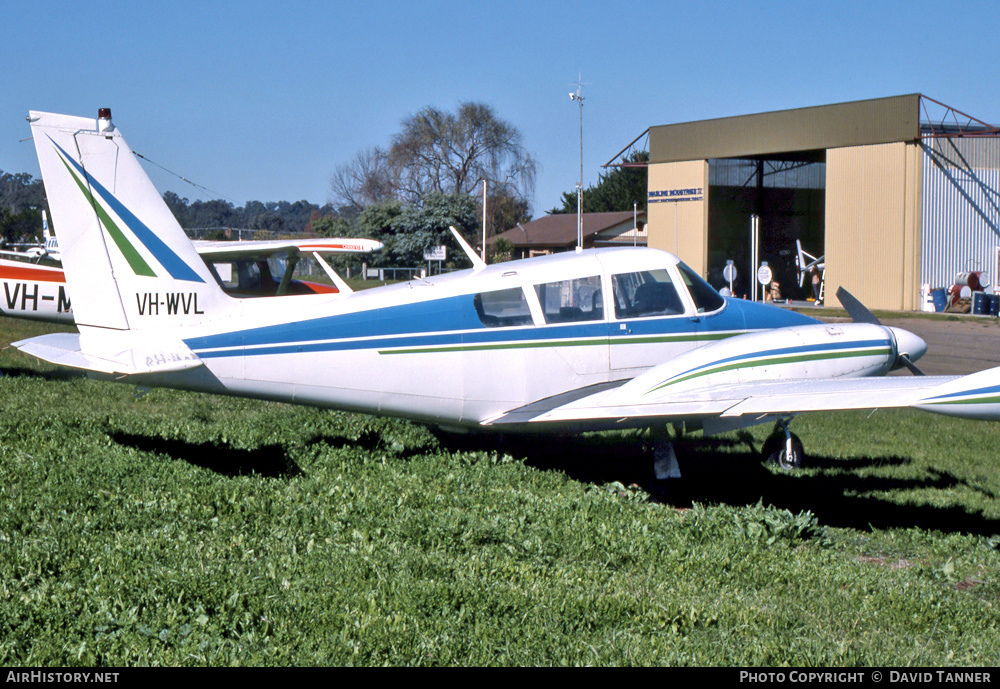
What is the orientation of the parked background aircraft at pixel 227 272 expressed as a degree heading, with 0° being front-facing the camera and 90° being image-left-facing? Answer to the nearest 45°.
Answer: approximately 270°

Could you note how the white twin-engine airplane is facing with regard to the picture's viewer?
facing away from the viewer and to the right of the viewer

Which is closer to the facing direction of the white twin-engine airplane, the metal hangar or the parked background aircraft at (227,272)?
the metal hangar

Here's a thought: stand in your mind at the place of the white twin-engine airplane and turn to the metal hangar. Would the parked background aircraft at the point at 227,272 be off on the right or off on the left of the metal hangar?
left

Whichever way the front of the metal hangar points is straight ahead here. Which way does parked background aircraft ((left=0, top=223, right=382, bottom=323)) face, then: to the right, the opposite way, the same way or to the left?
the opposite way

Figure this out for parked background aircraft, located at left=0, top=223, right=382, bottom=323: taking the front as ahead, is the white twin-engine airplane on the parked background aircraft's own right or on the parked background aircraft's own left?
on the parked background aircraft's own right

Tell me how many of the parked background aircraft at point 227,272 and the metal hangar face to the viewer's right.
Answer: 1

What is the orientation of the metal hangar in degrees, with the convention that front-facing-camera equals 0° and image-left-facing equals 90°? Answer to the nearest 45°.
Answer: approximately 45°
